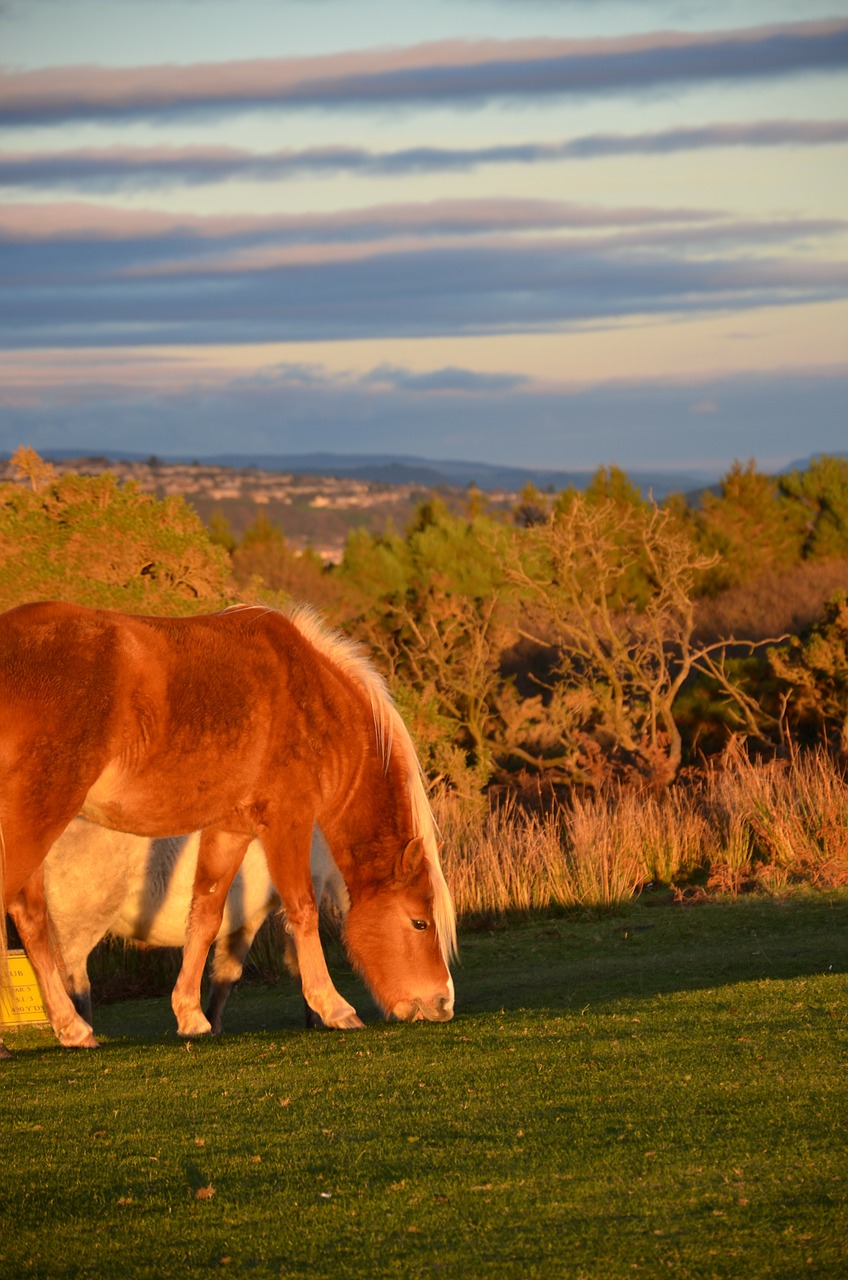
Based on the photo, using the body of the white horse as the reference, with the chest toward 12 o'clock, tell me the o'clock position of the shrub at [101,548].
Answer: The shrub is roughly at 9 o'clock from the white horse.

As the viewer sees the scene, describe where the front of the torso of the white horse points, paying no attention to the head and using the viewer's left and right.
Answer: facing to the right of the viewer

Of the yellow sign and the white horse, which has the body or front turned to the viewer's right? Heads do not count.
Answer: the white horse

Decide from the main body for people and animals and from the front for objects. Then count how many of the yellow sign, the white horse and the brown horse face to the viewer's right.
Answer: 2

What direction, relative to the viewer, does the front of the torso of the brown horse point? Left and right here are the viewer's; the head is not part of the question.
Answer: facing to the right of the viewer

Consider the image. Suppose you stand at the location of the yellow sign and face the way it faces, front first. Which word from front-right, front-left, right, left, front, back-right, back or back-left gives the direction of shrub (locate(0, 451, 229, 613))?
back

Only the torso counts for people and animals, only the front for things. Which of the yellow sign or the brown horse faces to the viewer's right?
the brown horse

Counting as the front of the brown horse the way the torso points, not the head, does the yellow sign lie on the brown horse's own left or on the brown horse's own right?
on the brown horse's own left

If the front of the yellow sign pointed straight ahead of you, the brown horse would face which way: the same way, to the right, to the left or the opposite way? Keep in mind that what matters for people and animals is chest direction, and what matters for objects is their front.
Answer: to the left
